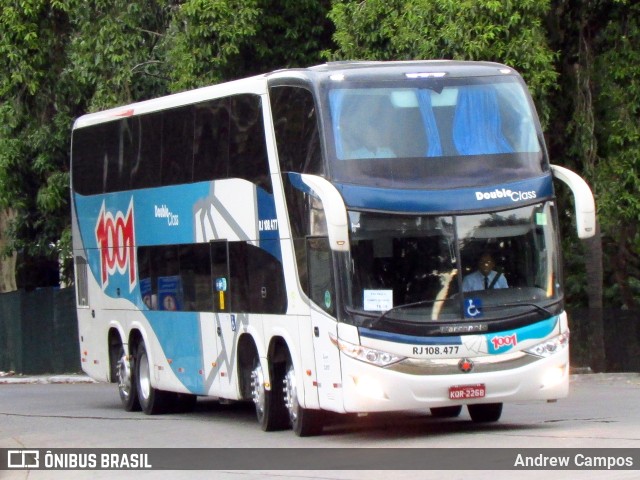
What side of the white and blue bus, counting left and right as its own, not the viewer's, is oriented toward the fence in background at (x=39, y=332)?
back

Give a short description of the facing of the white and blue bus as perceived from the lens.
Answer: facing the viewer and to the right of the viewer
